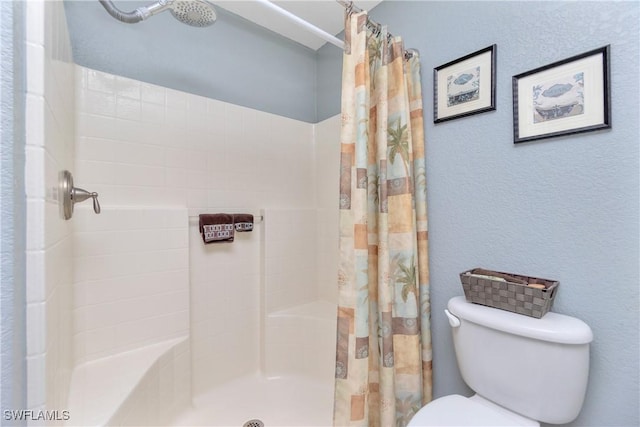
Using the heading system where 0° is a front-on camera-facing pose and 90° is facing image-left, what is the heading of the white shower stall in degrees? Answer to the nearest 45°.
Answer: approximately 315°

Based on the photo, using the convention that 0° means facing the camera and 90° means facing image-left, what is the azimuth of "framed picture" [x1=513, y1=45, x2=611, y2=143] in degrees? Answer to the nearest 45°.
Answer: approximately 45°
